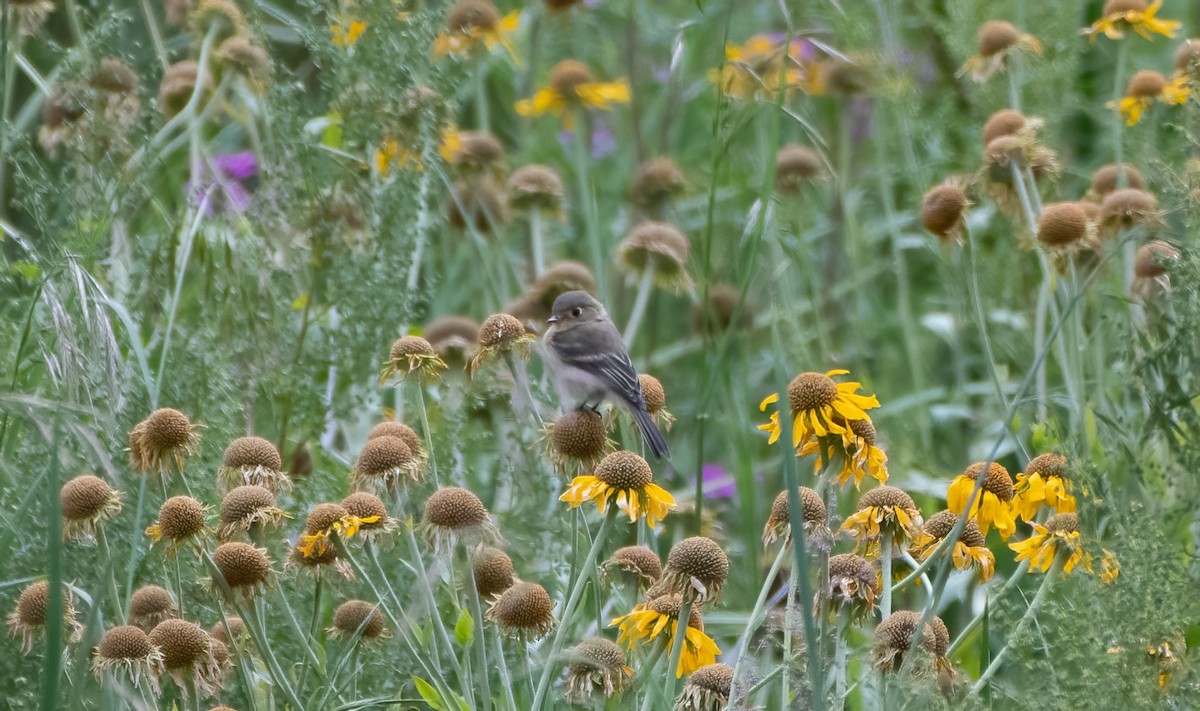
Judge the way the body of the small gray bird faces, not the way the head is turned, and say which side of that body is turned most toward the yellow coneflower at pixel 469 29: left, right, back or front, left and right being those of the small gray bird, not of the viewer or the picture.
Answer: right

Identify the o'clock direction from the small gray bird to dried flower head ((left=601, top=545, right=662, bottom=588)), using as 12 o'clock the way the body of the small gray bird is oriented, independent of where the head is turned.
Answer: The dried flower head is roughly at 9 o'clock from the small gray bird.

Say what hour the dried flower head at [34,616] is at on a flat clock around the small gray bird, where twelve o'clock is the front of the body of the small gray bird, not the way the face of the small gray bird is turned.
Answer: The dried flower head is roughly at 10 o'clock from the small gray bird.

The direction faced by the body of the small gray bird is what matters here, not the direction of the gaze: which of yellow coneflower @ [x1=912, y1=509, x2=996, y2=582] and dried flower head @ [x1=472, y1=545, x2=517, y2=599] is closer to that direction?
the dried flower head

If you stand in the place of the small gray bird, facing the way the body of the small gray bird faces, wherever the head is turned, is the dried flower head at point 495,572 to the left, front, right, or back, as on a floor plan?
left

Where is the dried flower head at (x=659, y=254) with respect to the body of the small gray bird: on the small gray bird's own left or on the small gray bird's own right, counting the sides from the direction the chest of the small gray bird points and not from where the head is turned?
on the small gray bird's own right

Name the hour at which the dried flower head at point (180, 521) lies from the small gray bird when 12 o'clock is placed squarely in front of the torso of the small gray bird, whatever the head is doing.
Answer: The dried flower head is roughly at 10 o'clock from the small gray bird.

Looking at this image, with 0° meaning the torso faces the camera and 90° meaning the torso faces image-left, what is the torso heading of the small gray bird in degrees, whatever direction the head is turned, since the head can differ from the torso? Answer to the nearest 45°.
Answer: approximately 90°

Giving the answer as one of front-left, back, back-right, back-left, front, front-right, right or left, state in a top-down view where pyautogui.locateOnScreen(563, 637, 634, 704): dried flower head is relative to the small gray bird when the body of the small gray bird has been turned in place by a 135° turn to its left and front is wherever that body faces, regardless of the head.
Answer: front-right

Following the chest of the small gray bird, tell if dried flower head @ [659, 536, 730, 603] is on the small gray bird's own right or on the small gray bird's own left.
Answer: on the small gray bird's own left

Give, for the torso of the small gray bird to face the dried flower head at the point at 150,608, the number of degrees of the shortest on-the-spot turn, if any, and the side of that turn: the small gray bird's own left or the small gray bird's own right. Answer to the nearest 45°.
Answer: approximately 45° to the small gray bird's own left

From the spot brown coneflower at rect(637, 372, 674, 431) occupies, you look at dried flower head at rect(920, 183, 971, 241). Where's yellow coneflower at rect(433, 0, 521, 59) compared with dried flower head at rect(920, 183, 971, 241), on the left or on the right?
left
